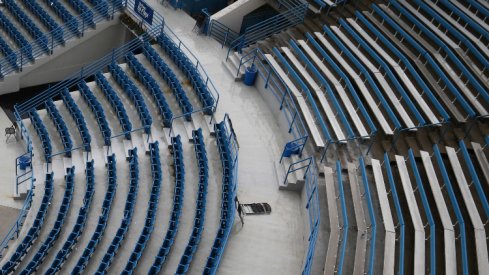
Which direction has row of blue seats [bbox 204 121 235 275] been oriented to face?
to the viewer's left

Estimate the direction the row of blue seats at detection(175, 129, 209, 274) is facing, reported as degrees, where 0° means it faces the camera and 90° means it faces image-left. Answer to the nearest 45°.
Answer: approximately 90°

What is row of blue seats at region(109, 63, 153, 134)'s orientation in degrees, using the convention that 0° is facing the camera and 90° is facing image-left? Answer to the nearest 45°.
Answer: approximately 45°

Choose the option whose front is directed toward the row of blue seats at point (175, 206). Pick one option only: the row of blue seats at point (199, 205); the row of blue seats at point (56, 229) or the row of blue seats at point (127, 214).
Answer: the row of blue seats at point (199, 205)

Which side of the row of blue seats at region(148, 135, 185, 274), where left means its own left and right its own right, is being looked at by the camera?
left

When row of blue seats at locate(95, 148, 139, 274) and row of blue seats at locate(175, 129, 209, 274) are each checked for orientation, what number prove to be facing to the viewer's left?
2

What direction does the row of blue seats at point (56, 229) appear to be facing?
to the viewer's left

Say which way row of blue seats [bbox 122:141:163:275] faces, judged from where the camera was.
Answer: facing to the left of the viewer

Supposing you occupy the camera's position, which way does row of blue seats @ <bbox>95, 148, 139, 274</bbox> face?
facing to the left of the viewer

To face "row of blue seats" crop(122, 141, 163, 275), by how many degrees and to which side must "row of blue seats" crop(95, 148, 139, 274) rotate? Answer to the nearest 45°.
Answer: approximately 180°
